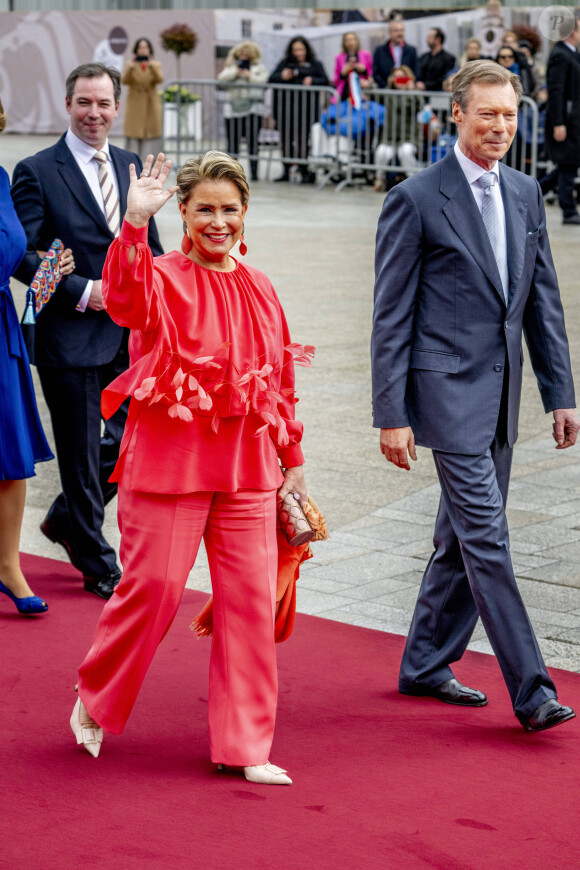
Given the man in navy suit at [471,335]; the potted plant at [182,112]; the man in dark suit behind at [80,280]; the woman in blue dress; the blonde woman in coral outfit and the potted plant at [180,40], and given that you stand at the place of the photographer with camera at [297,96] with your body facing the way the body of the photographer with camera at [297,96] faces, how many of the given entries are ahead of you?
4

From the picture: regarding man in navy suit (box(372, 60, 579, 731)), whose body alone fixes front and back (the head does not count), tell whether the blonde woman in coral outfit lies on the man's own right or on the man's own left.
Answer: on the man's own right

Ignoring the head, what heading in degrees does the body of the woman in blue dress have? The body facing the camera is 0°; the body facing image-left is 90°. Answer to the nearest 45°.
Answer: approximately 315°

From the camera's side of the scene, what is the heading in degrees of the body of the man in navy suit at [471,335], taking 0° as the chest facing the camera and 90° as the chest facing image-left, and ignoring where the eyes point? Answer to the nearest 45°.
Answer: approximately 315°
